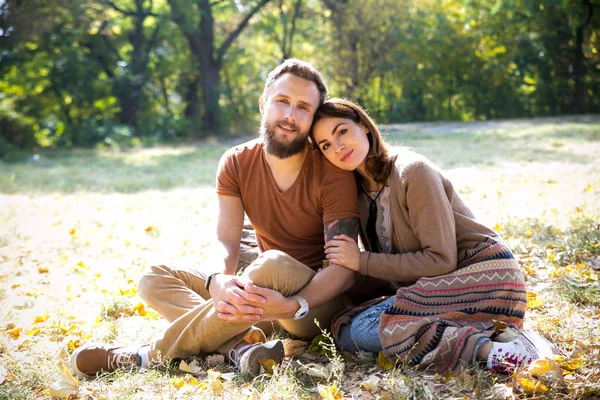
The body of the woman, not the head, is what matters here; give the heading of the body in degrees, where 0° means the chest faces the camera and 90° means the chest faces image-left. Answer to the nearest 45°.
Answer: approximately 45°

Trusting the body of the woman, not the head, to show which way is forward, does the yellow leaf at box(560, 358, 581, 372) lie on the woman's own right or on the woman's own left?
on the woman's own left

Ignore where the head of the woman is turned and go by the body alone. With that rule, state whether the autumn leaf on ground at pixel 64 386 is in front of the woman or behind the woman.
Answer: in front

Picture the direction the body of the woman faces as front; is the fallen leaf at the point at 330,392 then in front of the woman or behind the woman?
in front

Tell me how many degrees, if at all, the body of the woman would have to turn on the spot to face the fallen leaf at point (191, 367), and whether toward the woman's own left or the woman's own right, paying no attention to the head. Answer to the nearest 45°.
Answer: approximately 45° to the woman's own right

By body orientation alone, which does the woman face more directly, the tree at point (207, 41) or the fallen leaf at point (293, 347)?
the fallen leaf

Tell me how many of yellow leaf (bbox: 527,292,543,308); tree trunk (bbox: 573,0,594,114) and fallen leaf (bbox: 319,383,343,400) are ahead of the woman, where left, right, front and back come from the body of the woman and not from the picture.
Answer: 1

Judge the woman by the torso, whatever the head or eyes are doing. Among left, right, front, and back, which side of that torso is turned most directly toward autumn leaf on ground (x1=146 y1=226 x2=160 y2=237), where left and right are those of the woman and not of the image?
right

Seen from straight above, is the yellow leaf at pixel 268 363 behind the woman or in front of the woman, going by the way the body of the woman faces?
in front

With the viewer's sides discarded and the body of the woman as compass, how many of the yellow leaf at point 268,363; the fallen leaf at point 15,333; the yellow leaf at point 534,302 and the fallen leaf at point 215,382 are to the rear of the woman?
1
